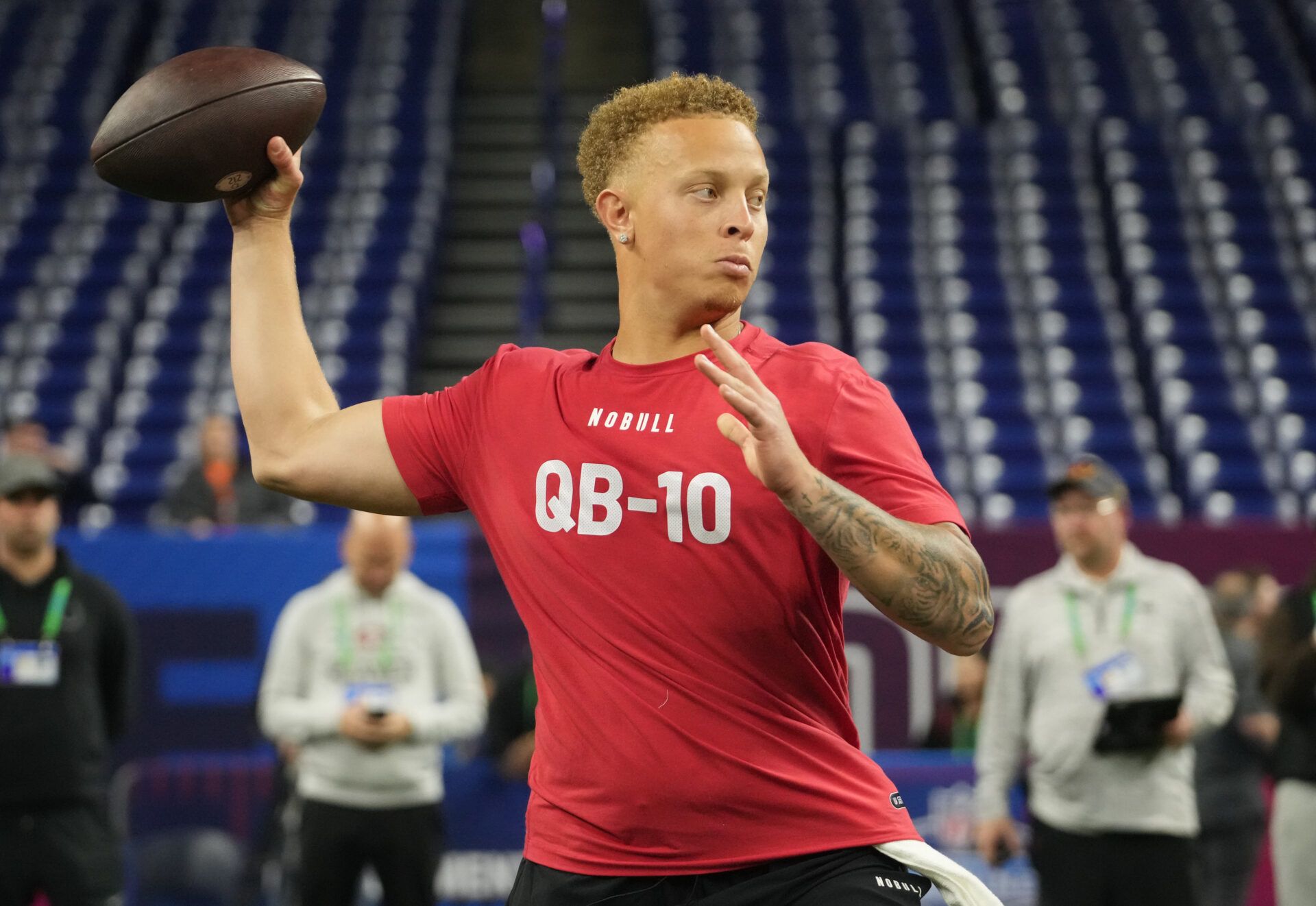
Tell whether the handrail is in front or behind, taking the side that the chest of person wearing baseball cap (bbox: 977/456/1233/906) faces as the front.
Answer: behind

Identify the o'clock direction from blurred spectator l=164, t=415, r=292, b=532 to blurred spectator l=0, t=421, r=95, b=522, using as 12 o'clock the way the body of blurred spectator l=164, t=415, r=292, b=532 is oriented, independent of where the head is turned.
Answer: blurred spectator l=0, t=421, r=95, b=522 is roughly at 3 o'clock from blurred spectator l=164, t=415, r=292, b=532.

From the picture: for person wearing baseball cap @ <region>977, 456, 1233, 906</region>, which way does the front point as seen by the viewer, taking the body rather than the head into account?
toward the camera

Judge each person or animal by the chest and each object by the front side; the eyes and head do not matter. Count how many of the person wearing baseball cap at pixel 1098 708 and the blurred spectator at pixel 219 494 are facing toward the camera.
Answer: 2

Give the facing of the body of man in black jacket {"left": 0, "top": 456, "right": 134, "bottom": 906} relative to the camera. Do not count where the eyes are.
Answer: toward the camera

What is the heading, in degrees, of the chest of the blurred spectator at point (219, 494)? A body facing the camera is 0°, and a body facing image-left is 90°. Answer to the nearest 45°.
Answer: approximately 0°

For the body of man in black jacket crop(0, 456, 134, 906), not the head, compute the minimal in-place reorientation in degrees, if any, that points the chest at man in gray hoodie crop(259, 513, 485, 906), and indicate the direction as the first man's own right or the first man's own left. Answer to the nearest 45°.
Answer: approximately 90° to the first man's own left

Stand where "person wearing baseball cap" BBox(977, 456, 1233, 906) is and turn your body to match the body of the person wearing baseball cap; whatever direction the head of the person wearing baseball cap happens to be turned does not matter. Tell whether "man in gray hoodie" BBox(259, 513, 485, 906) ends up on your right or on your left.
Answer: on your right

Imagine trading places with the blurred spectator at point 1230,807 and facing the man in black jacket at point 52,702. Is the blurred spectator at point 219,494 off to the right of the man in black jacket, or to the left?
right

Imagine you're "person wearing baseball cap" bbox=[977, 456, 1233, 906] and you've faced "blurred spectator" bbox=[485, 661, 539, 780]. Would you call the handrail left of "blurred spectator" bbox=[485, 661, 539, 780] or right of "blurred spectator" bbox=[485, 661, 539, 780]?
right

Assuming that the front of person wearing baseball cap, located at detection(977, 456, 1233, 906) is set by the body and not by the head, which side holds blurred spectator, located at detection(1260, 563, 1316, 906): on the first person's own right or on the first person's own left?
on the first person's own left
